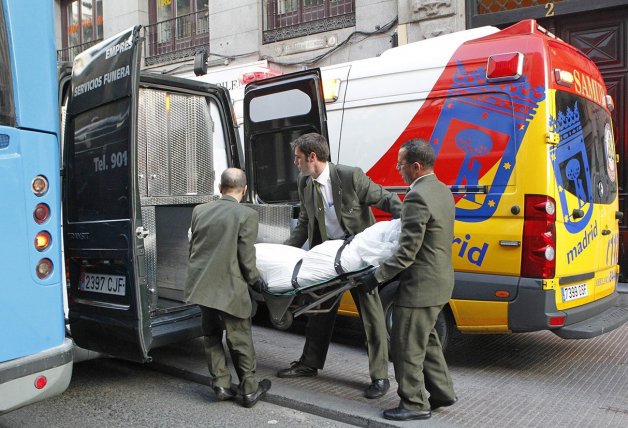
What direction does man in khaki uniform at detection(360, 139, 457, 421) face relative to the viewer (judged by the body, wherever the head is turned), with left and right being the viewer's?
facing to the left of the viewer

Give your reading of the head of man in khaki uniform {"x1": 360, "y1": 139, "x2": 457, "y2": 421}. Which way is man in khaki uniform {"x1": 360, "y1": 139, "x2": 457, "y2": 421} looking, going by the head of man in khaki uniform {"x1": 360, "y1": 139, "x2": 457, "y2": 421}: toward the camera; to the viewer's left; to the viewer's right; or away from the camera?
to the viewer's left

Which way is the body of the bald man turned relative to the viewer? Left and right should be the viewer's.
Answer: facing away from the viewer and to the right of the viewer

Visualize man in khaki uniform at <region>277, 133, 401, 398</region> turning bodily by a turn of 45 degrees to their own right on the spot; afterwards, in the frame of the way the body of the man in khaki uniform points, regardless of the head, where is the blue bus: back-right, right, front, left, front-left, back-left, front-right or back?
front-left

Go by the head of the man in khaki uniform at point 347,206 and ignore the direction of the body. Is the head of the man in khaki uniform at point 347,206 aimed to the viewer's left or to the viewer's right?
to the viewer's left

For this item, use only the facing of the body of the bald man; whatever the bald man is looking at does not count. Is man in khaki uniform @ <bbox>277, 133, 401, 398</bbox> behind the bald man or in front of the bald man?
in front

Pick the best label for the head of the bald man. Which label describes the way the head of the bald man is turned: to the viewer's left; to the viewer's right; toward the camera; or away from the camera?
away from the camera

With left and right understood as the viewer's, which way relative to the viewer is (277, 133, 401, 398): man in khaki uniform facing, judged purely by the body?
facing the viewer and to the left of the viewer

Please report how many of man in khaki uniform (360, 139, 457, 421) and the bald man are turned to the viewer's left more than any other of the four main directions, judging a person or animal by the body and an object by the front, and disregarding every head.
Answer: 1

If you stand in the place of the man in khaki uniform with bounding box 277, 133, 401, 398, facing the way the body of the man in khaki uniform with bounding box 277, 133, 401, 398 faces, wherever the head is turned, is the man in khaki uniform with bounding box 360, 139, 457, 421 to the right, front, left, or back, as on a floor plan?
left

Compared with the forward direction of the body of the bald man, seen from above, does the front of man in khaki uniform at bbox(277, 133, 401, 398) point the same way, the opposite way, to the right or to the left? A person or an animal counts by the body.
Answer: the opposite way

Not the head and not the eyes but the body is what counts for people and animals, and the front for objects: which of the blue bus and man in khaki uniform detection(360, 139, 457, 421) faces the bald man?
the man in khaki uniform

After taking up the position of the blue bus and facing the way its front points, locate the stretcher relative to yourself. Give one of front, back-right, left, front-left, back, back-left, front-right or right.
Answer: back-right

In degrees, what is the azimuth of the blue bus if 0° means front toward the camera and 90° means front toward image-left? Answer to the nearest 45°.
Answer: approximately 135°
